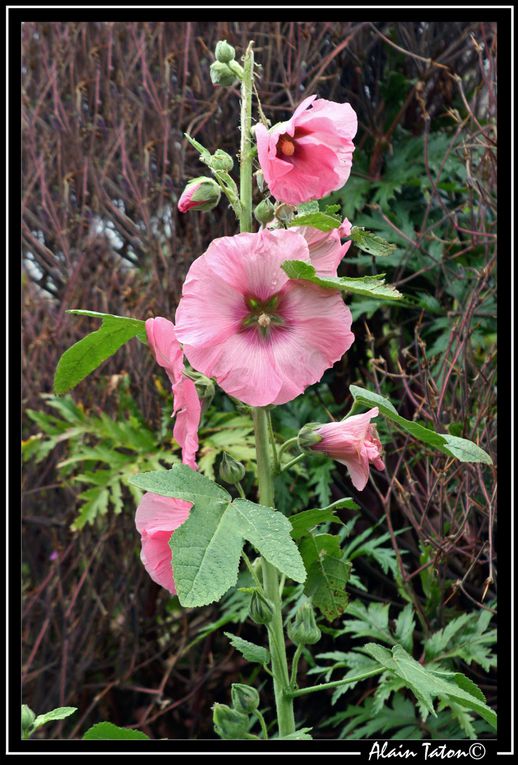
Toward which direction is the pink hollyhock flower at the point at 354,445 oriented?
to the viewer's right

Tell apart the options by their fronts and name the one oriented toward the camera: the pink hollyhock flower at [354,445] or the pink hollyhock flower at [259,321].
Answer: the pink hollyhock flower at [259,321]

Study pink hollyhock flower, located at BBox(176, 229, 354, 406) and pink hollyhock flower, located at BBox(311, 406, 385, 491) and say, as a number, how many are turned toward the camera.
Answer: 1

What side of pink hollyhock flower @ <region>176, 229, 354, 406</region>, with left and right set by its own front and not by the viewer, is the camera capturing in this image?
front

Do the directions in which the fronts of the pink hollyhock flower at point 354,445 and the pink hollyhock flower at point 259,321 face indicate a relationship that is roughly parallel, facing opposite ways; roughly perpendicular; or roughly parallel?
roughly perpendicular
